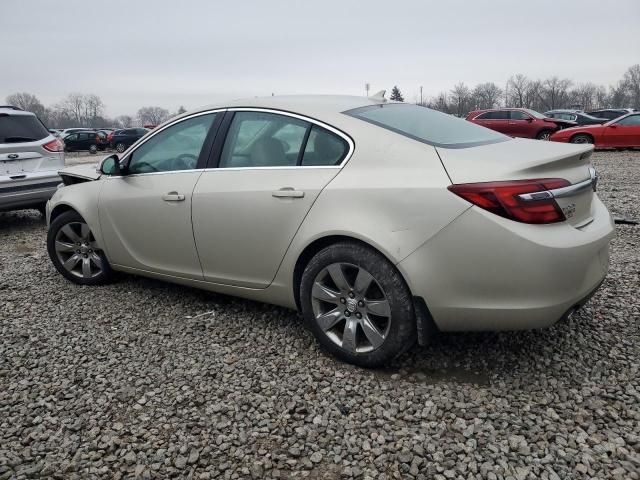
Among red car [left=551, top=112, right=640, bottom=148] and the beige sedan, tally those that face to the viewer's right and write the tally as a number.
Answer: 0

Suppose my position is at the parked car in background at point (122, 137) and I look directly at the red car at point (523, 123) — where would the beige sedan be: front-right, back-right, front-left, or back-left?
front-right

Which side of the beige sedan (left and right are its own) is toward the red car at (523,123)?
right

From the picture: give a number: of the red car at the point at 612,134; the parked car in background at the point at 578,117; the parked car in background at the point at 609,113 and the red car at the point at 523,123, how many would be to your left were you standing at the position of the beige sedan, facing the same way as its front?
0

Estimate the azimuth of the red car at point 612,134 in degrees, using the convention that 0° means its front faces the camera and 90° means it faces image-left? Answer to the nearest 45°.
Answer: approximately 90°

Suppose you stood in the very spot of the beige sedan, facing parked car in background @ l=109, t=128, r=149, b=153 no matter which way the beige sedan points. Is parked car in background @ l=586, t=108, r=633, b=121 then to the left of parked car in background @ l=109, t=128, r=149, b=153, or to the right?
right

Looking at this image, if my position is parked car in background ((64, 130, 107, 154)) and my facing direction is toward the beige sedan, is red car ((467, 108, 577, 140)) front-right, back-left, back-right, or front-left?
front-left

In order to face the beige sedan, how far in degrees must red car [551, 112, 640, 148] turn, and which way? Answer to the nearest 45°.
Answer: approximately 90° to its left

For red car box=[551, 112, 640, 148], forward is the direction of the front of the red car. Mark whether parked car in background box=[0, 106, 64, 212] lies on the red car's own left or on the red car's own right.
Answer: on the red car's own left

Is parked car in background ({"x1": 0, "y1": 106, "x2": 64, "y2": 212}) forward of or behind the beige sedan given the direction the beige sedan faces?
forward

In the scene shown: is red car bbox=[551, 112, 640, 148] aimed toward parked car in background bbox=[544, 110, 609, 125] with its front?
no

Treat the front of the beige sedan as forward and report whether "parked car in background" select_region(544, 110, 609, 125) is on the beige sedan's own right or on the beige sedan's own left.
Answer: on the beige sedan's own right

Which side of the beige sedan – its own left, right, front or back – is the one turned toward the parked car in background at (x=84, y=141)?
front

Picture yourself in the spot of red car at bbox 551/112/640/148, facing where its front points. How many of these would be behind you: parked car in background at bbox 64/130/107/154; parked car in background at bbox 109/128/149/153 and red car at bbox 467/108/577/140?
0

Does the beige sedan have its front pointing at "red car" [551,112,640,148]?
no

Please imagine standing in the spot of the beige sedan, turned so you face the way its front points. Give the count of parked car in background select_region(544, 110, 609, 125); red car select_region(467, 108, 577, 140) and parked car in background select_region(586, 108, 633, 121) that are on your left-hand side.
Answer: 0

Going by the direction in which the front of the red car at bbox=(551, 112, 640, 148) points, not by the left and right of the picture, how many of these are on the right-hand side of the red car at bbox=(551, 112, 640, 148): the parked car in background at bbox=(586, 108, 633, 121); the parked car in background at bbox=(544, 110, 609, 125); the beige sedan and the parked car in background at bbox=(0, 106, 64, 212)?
2

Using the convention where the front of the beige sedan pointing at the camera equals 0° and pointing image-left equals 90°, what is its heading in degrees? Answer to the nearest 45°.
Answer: approximately 135°

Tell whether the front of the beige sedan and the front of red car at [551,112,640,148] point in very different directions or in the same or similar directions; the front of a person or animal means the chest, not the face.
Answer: same or similar directions
